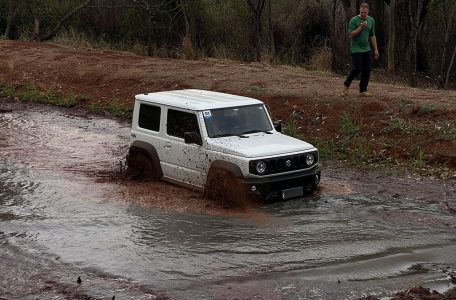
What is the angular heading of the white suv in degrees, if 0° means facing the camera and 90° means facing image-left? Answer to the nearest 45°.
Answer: approximately 315°

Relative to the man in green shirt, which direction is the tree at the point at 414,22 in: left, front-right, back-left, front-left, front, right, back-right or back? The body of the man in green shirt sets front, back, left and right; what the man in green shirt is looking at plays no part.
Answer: back-left

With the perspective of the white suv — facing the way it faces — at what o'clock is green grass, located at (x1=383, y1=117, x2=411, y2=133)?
The green grass is roughly at 9 o'clock from the white suv.

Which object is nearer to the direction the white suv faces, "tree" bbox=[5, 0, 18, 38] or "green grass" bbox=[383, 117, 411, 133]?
the green grass

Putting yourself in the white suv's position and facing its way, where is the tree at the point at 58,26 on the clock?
The tree is roughly at 7 o'clock from the white suv.
